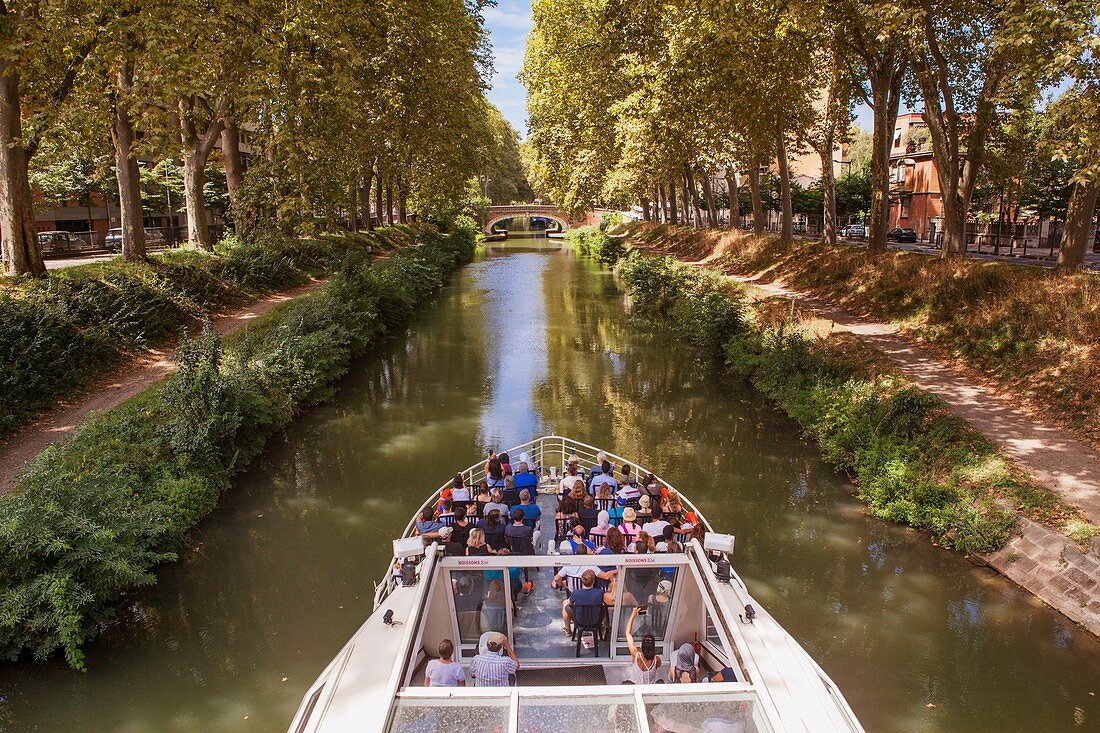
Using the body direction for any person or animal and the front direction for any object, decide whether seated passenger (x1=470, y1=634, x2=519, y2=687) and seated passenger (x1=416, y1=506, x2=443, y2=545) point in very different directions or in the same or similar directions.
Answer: same or similar directions

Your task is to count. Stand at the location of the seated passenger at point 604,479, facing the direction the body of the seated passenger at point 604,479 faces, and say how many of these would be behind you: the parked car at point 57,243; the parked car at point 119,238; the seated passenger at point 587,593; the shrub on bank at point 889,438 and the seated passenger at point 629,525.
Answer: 2

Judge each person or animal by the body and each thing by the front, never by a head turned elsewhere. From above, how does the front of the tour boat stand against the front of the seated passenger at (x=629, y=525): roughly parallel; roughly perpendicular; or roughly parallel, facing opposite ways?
roughly parallel

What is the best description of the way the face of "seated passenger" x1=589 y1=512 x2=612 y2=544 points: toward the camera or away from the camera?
away from the camera

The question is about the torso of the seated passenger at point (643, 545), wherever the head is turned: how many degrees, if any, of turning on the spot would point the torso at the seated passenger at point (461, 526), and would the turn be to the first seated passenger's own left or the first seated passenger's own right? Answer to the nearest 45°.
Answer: approximately 45° to the first seated passenger's own left

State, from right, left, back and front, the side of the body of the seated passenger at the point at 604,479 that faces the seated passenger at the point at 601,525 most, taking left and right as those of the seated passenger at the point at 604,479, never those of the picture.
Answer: back

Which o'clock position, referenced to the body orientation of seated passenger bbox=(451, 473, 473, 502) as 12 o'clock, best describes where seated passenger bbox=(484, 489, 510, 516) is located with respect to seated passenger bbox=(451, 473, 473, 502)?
seated passenger bbox=(484, 489, 510, 516) is roughly at 5 o'clock from seated passenger bbox=(451, 473, 473, 502).

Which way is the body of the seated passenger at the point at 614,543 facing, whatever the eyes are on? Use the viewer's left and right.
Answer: facing away from the viewer

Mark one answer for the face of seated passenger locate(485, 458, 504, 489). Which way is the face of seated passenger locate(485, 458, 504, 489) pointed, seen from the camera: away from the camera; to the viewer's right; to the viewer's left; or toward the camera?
away from the camera

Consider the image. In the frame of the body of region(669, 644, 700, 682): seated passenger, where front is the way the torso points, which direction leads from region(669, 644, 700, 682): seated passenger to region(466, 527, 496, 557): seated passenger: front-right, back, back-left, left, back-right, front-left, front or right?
front-left

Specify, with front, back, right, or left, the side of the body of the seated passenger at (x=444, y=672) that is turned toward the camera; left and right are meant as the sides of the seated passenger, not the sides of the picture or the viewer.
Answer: back

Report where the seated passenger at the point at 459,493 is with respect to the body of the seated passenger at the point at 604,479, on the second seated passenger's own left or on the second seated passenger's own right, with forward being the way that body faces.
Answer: on the second seated passenger's own left

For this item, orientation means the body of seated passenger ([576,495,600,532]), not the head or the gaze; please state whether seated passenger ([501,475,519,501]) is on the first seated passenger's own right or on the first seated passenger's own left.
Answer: on the first seated passenger's own left

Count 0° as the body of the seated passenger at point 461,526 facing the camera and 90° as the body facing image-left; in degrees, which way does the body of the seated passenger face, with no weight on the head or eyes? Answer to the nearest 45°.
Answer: approximately 180°

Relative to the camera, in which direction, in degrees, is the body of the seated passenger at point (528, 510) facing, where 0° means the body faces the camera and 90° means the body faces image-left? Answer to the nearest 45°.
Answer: approximately 180°

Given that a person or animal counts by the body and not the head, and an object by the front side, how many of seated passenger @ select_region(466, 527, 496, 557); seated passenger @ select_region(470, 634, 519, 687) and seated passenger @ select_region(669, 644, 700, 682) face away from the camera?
3

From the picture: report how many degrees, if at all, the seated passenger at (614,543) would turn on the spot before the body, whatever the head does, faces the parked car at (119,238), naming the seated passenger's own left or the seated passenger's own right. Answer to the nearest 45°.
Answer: approximately 45° to the seated passenger's own left

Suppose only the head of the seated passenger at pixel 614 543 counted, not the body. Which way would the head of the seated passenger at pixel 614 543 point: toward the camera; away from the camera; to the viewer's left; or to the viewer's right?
away from the camera

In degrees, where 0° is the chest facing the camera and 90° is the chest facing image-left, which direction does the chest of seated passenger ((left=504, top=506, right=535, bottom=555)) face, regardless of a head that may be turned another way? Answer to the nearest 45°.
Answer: approximately 180°

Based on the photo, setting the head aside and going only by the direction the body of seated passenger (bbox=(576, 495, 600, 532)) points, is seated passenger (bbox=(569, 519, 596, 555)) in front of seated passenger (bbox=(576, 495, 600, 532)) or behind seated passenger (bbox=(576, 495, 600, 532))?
behind

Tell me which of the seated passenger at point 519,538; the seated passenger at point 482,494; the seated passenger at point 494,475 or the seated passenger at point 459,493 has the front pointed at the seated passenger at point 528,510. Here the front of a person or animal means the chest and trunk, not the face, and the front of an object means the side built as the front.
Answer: the seated passenger at point 519,538
